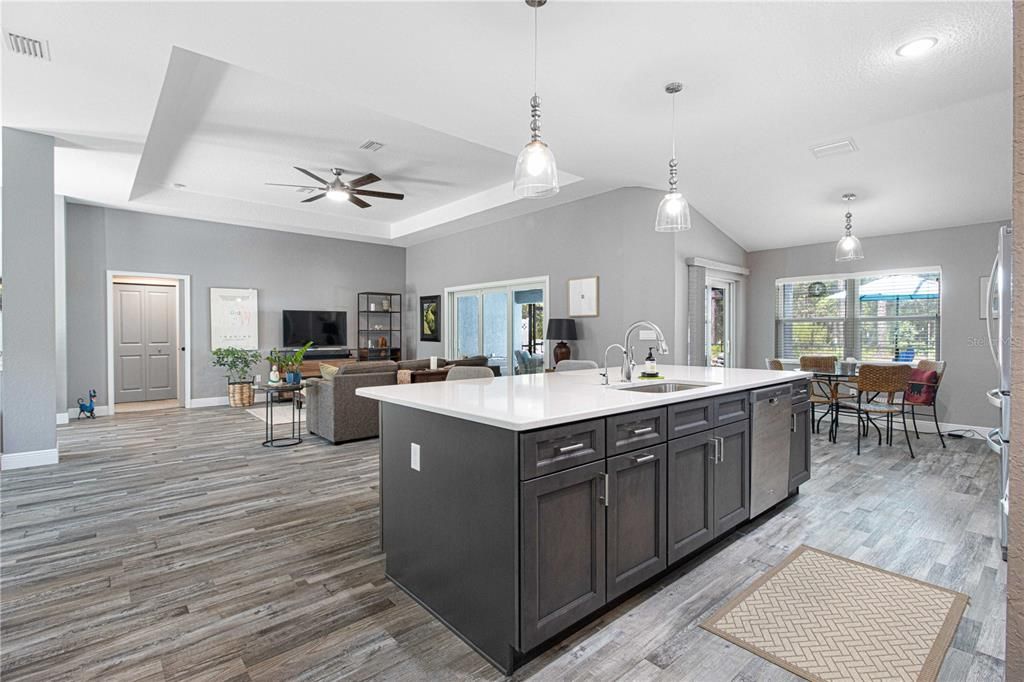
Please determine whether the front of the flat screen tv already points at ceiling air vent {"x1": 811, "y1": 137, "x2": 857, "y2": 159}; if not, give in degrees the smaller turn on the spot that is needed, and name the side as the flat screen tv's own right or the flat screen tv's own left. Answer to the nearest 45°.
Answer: approximately 45° to the flat screen tv's own left

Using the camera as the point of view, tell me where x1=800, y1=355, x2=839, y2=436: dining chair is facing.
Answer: facing away from the viewer

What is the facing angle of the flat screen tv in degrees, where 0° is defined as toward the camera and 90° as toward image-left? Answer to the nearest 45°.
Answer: approximately 0°

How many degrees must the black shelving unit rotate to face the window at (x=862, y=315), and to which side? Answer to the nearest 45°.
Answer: approximately 45° to its left

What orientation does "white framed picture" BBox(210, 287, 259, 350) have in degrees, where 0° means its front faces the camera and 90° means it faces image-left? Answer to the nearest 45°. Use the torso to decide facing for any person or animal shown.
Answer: approximately 0°

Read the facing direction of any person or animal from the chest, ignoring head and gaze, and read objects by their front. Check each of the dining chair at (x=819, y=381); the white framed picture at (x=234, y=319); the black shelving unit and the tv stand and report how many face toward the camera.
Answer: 3

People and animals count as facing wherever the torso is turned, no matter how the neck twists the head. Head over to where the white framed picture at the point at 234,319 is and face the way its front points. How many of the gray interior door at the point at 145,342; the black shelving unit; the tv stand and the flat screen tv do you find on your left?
3

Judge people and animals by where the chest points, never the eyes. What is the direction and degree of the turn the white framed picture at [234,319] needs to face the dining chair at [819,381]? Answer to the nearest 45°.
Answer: approximately 45° to its left

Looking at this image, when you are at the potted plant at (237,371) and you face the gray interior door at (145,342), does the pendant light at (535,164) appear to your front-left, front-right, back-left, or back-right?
back-left
